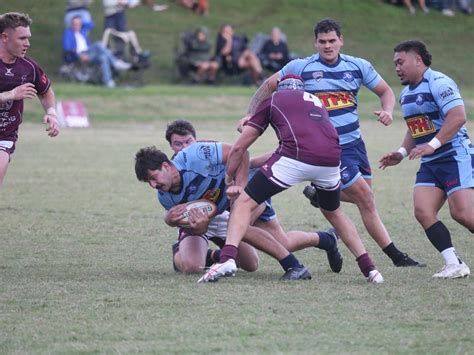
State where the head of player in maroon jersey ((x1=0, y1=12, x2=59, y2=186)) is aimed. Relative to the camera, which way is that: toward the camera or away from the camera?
toward the camera

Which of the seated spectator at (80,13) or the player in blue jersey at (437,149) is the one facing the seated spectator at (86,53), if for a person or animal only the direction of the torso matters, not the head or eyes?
the seated spectator at (80,13)

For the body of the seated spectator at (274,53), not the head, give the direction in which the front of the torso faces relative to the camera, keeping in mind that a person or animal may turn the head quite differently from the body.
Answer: toward the camera

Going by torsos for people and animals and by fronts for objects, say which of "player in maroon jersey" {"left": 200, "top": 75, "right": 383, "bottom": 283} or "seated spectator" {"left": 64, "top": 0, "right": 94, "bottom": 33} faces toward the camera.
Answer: the seated spectator

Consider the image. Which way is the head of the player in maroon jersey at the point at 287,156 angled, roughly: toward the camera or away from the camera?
away from the camera

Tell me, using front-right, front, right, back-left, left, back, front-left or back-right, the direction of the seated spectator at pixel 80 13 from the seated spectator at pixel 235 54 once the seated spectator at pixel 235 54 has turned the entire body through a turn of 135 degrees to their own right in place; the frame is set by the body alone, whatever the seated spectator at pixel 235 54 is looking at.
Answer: front

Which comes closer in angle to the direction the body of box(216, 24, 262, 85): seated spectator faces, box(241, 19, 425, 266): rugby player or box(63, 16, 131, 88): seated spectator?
the rugby player

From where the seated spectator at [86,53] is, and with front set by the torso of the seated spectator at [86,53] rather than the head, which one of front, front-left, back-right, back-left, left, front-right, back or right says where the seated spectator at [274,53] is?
front-left

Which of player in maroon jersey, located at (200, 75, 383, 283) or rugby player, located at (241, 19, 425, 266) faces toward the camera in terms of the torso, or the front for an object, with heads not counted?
the rugby player

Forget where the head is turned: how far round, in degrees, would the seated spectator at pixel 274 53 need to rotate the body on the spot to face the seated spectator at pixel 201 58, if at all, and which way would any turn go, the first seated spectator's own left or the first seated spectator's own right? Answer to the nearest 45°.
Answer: approximately 90° to the first seated spectator's own right

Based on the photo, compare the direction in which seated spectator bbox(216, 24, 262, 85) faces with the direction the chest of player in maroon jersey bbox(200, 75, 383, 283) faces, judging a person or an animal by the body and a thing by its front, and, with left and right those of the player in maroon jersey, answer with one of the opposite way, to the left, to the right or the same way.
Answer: the opposite way

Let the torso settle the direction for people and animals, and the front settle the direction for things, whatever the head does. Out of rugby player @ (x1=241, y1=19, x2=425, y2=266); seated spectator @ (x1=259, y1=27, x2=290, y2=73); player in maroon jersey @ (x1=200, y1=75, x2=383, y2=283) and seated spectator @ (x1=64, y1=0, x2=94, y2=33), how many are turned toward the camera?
3

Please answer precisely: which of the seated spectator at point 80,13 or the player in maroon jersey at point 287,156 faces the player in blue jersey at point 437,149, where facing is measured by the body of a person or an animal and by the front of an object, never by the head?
the seated spectator

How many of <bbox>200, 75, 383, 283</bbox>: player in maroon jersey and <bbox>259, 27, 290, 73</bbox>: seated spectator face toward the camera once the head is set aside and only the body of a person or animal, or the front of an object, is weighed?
1

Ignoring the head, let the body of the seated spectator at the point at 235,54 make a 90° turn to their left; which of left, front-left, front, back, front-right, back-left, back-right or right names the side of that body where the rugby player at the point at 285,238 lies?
back-right

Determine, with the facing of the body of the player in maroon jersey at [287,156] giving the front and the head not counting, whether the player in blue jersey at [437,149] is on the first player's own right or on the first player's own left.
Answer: on the first player's own right

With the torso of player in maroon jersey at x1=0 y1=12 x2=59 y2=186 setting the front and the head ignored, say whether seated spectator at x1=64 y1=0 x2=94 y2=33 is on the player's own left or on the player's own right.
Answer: on the player's own left

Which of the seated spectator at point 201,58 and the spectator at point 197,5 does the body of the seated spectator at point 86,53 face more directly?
the seated spectator

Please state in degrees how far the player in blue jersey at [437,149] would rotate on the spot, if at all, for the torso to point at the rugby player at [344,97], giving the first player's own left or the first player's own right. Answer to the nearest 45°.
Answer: approximately 45° to the first player's own right

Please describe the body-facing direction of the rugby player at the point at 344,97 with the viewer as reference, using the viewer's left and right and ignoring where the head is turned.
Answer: facing the viewer

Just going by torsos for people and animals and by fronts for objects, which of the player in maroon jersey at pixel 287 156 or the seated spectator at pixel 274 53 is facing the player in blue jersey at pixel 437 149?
the seated spectator

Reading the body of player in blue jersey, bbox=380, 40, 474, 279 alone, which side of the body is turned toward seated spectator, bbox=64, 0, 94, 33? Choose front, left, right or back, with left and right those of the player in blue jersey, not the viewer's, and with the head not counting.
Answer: right
